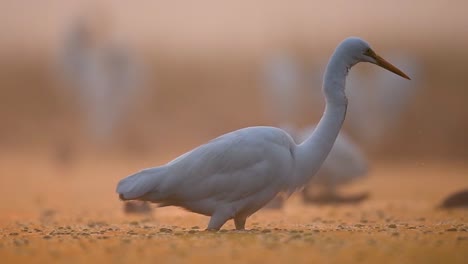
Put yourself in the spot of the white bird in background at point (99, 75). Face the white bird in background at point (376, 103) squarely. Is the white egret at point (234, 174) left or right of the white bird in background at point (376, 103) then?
right

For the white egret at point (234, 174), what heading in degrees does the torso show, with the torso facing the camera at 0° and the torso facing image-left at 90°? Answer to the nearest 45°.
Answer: approximately 270°
